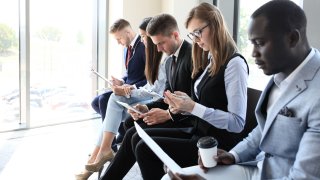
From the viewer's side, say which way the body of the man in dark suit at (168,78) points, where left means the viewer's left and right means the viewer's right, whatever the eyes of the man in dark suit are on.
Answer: facing the viewer and to the left of the viewer

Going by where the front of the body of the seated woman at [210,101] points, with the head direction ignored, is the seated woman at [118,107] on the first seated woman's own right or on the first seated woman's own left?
on the first seated woman's own right

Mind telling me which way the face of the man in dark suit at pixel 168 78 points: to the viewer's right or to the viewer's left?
to the viewer's left

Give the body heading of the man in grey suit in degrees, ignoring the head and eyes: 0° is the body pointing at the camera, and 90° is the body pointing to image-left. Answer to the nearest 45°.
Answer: approximately 45°

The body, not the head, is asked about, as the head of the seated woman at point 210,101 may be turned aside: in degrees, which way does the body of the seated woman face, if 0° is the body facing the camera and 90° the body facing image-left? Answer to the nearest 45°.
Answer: approximately 90°

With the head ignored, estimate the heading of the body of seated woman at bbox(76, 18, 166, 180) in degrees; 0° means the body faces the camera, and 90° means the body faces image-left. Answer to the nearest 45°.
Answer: approximately 90°

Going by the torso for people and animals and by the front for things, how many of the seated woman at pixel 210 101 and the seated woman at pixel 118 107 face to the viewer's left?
2

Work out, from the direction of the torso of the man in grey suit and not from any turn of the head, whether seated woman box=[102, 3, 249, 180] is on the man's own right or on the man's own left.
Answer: on the man's own right
